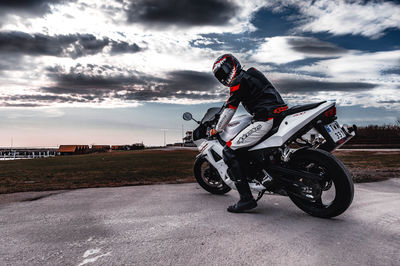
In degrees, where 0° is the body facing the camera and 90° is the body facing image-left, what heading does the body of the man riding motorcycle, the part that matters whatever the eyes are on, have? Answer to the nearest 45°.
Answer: approximately 90°

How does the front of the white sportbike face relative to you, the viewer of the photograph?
facing away from the viewer and to the left of the viewer
